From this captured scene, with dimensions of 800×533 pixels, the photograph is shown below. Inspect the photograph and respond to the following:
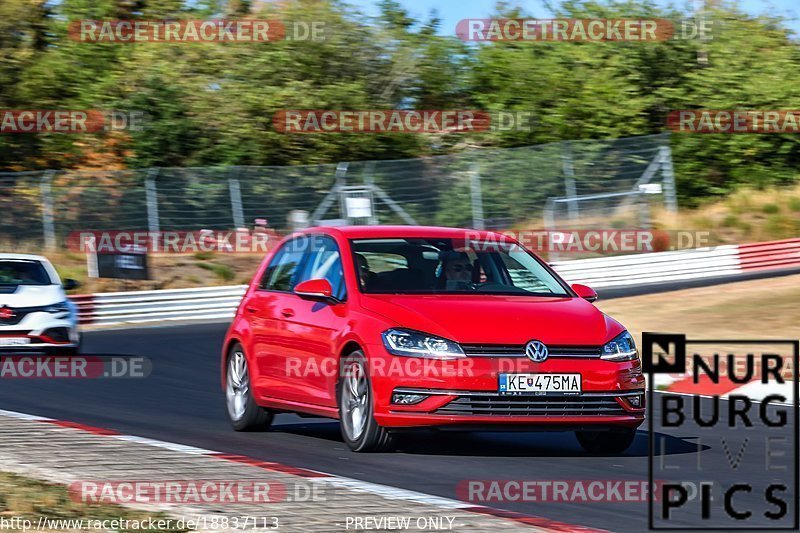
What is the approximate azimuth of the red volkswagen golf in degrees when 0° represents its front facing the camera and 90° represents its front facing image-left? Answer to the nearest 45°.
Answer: approximately 315°

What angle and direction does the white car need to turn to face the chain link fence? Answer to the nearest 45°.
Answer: approximately 135° to its left

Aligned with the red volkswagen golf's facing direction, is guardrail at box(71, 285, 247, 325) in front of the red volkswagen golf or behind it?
behind

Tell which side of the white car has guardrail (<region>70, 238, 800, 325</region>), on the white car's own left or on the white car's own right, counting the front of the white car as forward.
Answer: on the white car's own left

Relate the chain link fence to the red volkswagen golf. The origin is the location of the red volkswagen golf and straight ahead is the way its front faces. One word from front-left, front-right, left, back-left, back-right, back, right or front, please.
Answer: back-left

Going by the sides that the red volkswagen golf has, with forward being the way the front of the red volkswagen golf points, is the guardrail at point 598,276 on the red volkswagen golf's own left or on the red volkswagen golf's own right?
on the red volkswagen golf's own left

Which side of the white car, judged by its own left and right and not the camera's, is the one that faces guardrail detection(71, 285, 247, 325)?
back

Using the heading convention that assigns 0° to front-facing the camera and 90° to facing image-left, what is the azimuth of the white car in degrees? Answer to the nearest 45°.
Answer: approximately 0°
